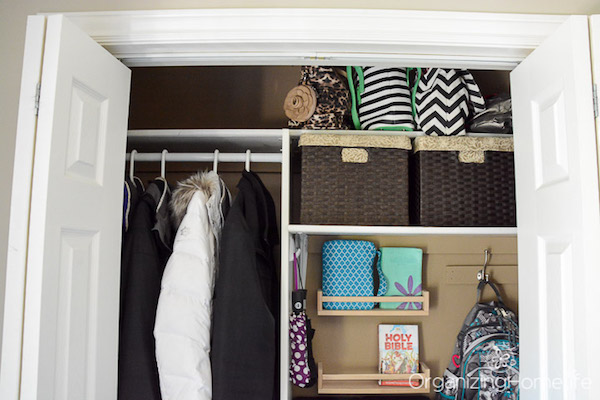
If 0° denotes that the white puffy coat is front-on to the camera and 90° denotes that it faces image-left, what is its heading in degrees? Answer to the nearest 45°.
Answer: approximately 270°

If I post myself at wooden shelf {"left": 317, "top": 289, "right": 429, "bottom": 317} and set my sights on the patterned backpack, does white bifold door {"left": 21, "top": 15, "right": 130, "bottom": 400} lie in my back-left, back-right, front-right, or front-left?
back-right

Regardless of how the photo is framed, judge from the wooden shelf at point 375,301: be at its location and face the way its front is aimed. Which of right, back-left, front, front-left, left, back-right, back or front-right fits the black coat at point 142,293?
front-right

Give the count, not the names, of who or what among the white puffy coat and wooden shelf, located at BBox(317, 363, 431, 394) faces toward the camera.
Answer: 1

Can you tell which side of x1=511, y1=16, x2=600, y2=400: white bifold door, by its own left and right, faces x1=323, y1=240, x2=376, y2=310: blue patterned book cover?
right

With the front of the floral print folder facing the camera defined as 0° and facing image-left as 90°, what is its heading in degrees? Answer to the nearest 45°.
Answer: approximately 0°
